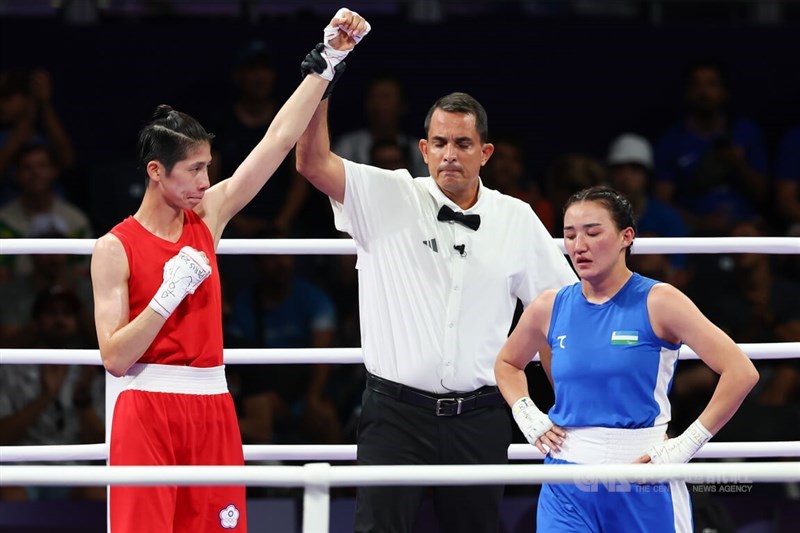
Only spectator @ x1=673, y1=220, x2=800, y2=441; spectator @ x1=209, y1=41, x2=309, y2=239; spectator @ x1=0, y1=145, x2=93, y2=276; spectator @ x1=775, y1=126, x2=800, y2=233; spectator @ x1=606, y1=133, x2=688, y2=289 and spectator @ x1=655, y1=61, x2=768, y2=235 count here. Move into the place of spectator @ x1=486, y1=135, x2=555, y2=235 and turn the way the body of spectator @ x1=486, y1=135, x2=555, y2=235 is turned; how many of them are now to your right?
2

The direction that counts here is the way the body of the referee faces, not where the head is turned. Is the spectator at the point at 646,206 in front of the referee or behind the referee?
behind

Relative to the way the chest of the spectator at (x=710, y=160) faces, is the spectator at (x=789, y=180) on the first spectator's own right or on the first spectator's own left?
on the first spectator's own left

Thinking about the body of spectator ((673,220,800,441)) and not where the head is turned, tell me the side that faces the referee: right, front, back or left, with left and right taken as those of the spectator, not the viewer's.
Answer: front

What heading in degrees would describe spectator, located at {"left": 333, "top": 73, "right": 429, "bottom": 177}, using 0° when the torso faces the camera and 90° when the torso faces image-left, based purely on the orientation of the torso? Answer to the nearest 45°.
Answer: approximately 0°

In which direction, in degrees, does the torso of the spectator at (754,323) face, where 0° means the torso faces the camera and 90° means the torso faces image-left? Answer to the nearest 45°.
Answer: approximately 0°
